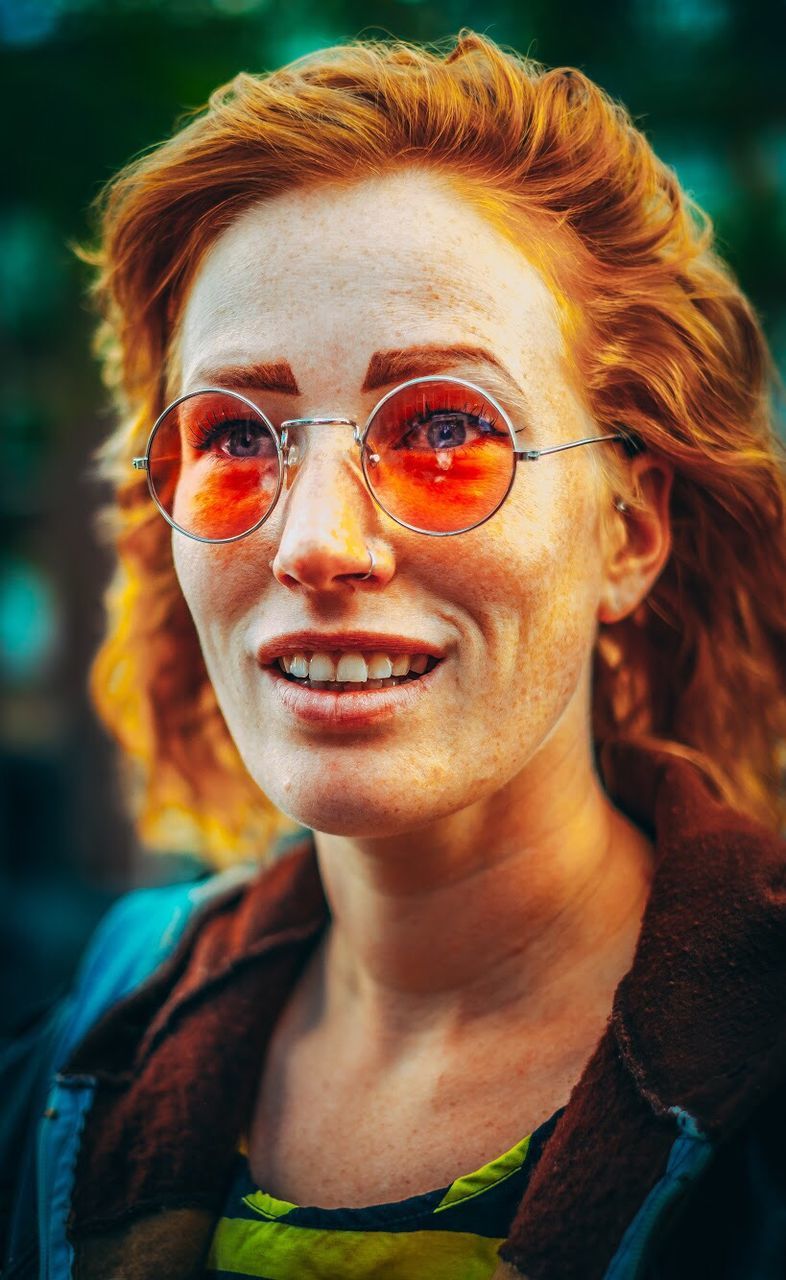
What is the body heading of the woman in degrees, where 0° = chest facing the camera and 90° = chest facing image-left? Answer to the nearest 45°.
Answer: approximately 45°

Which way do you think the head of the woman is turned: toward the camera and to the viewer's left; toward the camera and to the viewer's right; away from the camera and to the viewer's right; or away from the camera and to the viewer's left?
toward the camera and to the viewer's left
